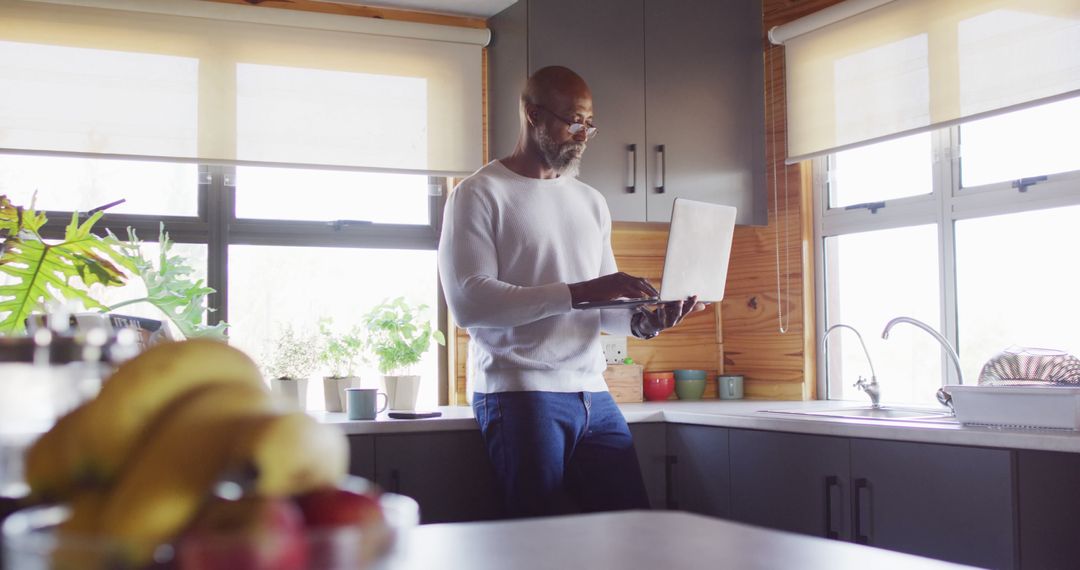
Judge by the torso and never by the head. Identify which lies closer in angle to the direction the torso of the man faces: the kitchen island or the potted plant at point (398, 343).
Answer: the kitchen island

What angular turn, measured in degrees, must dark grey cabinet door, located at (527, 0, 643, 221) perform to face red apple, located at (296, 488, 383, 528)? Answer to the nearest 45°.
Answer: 0° — it already faces it

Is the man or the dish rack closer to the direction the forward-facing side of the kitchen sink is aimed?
the man

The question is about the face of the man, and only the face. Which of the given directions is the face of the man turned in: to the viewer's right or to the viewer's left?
to the viewer's right

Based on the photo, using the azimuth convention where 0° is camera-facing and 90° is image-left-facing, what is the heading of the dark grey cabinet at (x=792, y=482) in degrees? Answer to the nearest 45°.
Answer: approximately 45°

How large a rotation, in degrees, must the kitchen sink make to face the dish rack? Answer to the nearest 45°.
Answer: approximately 90° to its left

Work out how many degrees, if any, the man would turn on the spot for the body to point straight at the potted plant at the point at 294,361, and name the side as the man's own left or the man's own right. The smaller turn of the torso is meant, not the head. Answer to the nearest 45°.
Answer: approximately 180°

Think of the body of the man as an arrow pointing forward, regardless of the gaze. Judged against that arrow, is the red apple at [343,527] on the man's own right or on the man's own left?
on the man's own right

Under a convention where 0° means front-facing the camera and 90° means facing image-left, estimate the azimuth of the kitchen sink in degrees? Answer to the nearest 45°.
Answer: approximately 45°

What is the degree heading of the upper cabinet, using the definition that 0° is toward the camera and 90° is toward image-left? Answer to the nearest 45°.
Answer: approximately 0°

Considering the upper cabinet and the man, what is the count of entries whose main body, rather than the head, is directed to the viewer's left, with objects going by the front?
0
